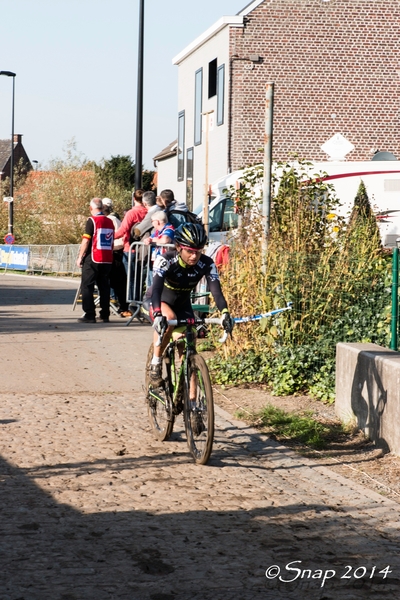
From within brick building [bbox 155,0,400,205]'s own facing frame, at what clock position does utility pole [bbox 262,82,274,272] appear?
The utility pole is roughly at 9 o'clock from the brick building.

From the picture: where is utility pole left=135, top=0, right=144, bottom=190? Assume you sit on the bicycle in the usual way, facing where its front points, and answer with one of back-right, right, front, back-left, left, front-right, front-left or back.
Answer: back

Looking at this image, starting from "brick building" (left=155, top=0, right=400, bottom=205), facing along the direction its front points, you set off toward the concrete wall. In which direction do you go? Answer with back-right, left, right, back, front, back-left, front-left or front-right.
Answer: left

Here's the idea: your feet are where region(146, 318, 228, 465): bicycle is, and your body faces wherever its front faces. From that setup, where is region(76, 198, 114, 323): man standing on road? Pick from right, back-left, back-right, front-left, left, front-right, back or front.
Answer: back

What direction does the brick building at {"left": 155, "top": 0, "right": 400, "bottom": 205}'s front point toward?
to the viewer's left

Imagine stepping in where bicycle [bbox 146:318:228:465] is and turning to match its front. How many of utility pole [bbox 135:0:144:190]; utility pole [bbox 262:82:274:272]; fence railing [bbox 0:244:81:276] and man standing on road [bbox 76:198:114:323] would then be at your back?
4

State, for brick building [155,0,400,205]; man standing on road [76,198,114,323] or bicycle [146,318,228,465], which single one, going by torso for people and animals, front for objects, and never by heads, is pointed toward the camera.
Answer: the bicycle

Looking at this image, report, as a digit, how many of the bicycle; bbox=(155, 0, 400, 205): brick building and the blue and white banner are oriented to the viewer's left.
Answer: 1

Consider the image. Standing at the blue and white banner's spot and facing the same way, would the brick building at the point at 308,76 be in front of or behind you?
in front

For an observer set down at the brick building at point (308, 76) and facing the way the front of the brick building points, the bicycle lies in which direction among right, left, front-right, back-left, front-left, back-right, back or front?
left

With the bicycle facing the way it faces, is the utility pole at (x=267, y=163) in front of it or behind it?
behind

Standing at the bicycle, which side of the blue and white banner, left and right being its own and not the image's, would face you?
front

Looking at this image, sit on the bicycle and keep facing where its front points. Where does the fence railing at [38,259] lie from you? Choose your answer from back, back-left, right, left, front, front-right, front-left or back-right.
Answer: back
